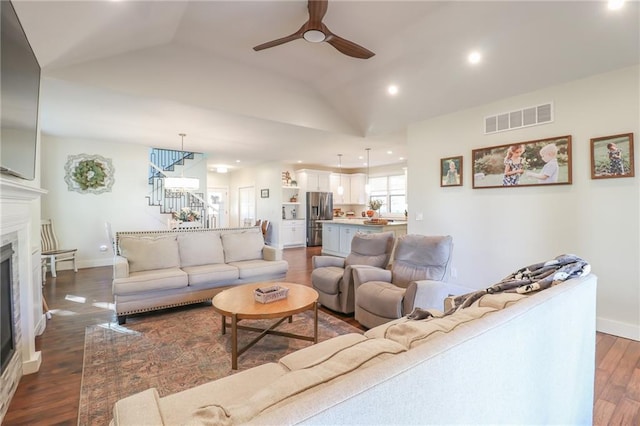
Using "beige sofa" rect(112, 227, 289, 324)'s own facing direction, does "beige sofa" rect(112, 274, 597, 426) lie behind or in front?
in front

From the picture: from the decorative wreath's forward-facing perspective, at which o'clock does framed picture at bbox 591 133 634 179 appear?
The framed picture is roughly at 11 o'clock from the decorative wreath.

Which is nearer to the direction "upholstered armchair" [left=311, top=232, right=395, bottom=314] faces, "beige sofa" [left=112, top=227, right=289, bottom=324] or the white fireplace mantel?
the white fireplace mantel

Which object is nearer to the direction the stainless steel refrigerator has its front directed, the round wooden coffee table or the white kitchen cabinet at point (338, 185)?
the round wooden coffee table

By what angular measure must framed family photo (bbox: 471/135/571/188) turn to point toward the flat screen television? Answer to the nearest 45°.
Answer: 0° — it already faces it

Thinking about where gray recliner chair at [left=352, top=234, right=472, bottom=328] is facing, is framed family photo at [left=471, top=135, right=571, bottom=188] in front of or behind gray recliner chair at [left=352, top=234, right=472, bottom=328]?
behind

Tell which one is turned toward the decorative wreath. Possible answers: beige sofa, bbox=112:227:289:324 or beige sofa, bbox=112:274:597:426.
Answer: beige sofa, bbox=112:274:597:426

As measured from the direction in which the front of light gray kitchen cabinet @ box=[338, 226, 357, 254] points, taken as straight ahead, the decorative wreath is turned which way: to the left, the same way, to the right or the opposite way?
to the left

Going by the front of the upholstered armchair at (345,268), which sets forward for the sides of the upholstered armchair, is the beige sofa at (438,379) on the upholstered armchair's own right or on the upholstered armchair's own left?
on the upholstered armchair's own left
